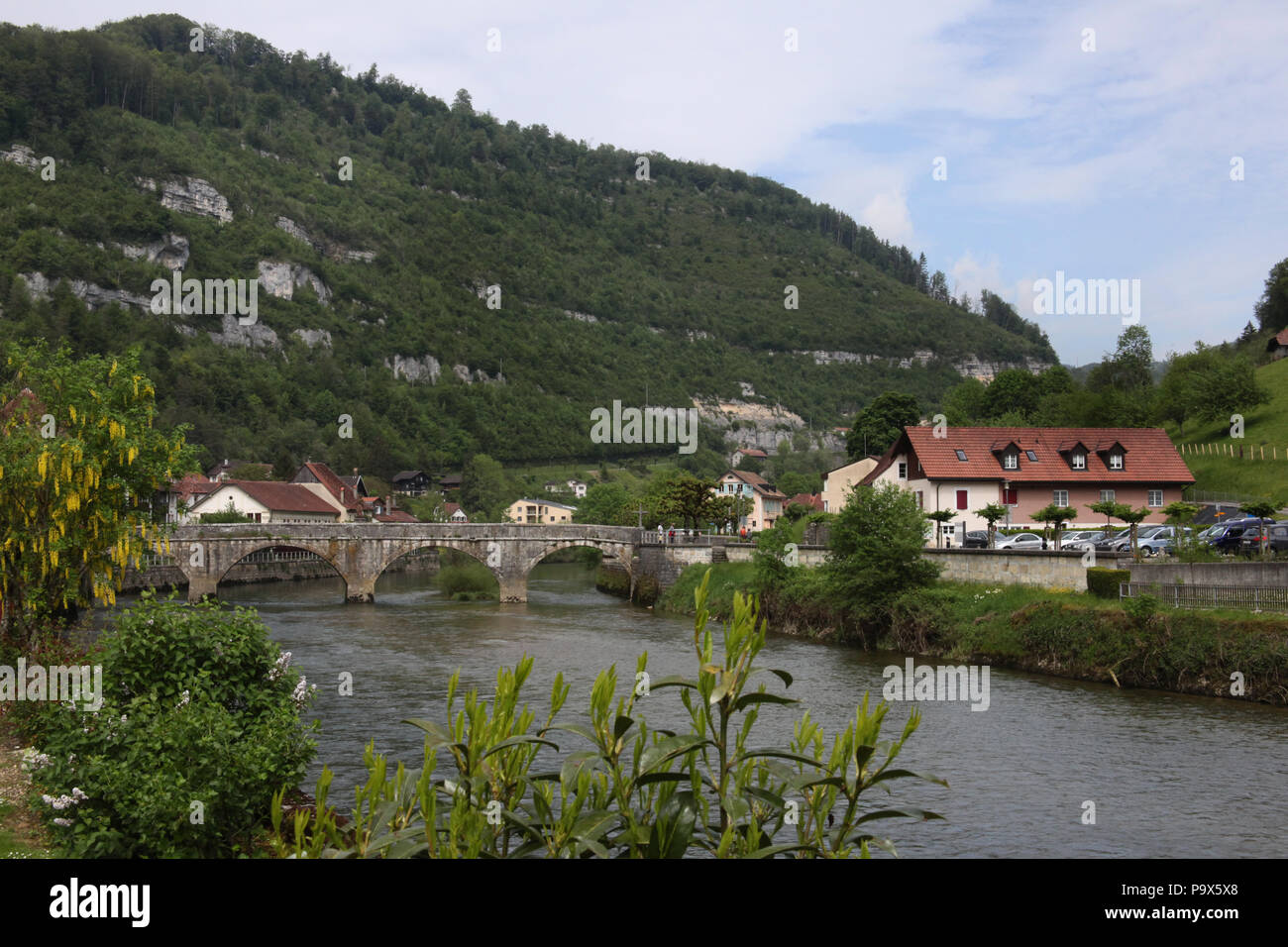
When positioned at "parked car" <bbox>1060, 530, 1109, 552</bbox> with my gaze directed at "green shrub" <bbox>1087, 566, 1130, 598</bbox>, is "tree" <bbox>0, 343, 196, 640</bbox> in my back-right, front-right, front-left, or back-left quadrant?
front-right

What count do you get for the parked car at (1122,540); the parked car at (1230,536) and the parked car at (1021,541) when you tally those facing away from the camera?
0

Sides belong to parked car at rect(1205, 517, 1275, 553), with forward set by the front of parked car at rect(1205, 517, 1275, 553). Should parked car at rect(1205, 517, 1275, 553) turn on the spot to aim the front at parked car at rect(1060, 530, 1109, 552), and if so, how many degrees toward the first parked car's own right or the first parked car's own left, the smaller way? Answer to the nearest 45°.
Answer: approximately 90° to the first parked car's own right

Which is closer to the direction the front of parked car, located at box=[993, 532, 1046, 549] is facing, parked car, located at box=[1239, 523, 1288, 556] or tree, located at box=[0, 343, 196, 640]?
the tree

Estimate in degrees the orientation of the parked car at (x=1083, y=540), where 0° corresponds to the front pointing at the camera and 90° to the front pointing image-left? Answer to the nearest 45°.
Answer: approximately 45°

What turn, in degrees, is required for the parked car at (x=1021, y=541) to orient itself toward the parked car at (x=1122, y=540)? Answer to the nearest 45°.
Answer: approximately 90° to its left

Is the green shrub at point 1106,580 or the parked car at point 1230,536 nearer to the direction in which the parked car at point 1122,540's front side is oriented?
the green shrub

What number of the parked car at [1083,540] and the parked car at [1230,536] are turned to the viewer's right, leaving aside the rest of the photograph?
0

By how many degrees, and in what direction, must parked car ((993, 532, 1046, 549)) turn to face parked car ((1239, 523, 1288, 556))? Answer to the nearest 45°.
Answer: approximately 90° to its left

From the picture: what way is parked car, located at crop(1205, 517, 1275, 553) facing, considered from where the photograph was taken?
facing the viewer and to the left of the viewer

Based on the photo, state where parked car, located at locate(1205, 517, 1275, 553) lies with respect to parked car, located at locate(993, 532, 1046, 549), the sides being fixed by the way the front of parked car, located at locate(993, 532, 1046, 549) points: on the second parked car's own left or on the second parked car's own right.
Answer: on the second parked car's own left

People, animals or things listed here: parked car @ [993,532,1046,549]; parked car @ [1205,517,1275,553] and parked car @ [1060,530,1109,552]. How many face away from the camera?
0
